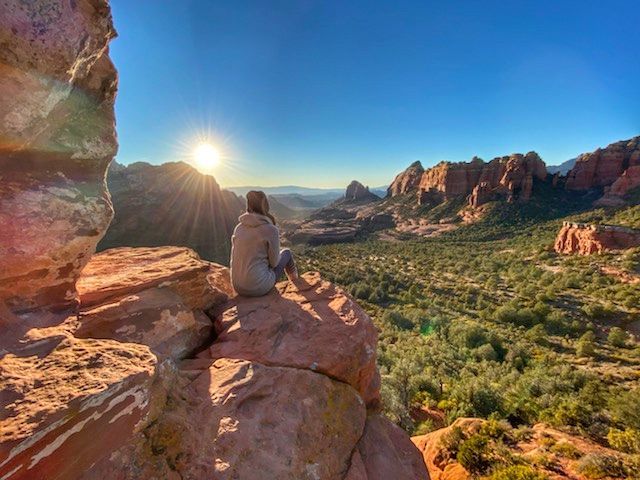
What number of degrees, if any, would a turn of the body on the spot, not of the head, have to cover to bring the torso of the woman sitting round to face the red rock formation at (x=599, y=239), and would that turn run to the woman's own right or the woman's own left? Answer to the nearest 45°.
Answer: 0° — they already face it

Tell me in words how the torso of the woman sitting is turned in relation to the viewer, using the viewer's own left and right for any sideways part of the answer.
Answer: facing away from the viewer and to the right of the viewer

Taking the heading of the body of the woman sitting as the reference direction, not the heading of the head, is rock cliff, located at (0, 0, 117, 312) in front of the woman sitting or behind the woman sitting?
behind

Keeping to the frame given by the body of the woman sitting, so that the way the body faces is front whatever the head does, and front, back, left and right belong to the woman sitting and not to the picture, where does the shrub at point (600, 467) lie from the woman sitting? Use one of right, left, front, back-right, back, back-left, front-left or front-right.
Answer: front-right

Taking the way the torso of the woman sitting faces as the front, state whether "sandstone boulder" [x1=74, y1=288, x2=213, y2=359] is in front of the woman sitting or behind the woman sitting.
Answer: behind

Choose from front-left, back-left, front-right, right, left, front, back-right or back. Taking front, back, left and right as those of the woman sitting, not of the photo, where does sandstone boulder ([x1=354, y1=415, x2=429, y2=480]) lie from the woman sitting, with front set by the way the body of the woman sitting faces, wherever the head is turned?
right

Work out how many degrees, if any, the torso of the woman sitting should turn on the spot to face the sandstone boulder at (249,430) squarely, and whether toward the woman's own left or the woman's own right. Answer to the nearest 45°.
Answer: approximately 135° to the woman's own right
